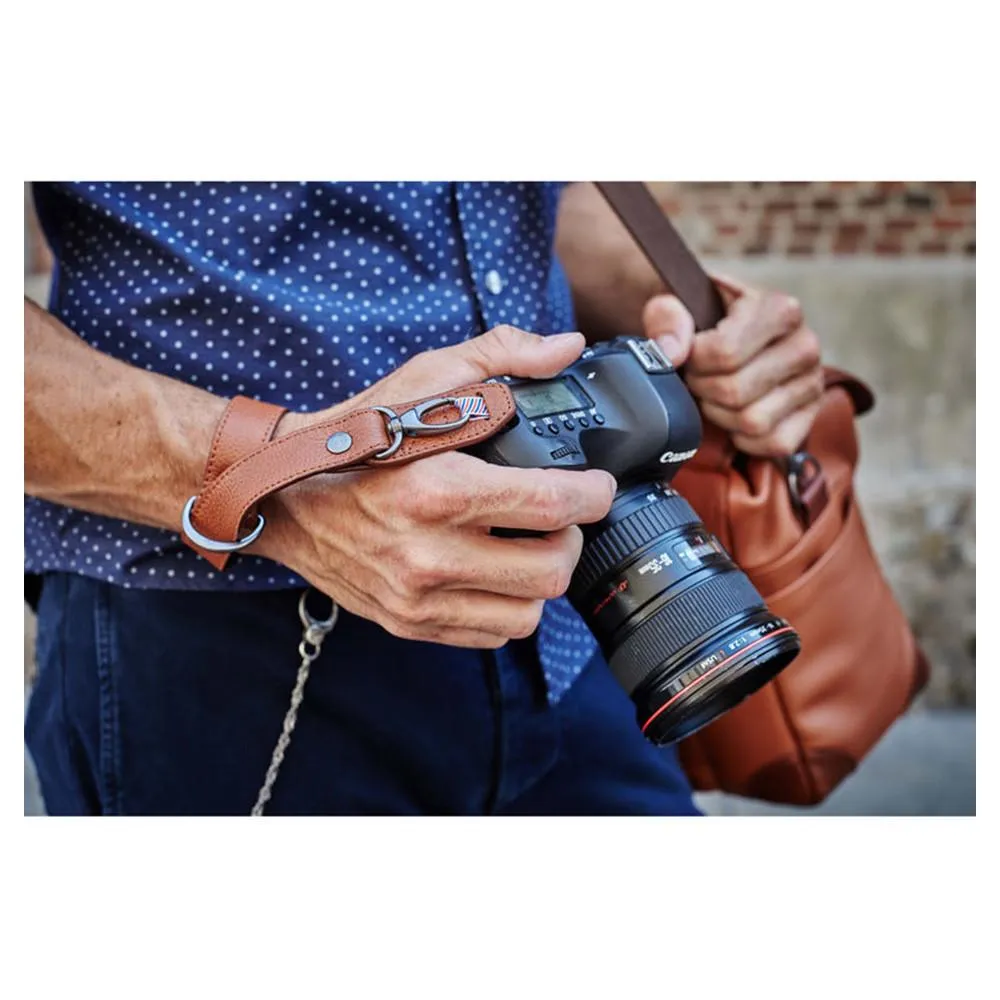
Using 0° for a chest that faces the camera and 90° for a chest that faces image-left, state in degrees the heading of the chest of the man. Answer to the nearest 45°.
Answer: approximately 315°
